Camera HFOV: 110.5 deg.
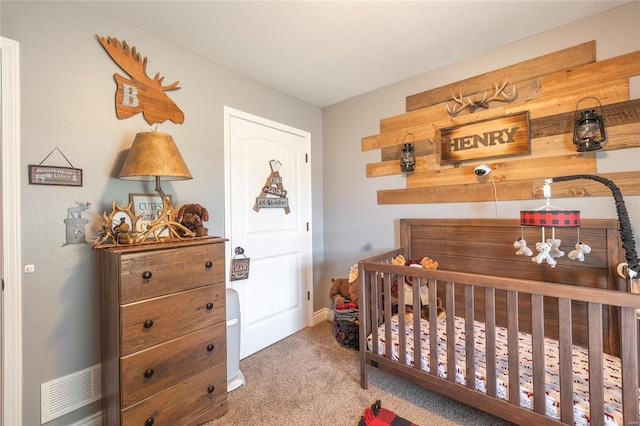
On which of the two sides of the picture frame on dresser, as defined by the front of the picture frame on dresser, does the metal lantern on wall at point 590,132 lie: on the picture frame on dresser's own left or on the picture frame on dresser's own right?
on the picture frame on dresser's own left

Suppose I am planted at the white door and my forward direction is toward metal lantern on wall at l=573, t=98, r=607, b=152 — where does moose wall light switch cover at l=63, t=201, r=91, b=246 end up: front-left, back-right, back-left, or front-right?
back-right

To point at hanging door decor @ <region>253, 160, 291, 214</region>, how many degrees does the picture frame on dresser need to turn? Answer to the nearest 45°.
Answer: approximately 90° to its left

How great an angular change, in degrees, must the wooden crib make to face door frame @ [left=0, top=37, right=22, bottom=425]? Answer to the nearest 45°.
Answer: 0° — it already faces it

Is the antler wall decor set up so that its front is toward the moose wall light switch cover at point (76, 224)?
yes

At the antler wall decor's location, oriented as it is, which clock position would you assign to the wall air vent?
The wall air vent is roughly at 12 o'clock from the antler wall decor.

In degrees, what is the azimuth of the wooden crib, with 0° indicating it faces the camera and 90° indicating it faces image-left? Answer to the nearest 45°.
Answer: approximately 45°

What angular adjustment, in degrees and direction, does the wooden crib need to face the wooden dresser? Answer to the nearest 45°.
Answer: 0° — it already faces it

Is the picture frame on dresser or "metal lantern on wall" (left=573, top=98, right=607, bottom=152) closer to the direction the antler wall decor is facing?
the picture frame on dresser

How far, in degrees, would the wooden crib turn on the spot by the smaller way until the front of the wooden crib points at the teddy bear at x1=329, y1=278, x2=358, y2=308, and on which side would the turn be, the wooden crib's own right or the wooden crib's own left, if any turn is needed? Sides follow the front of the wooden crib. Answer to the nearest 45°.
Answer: approximately 45° to the wooden crib's own right
